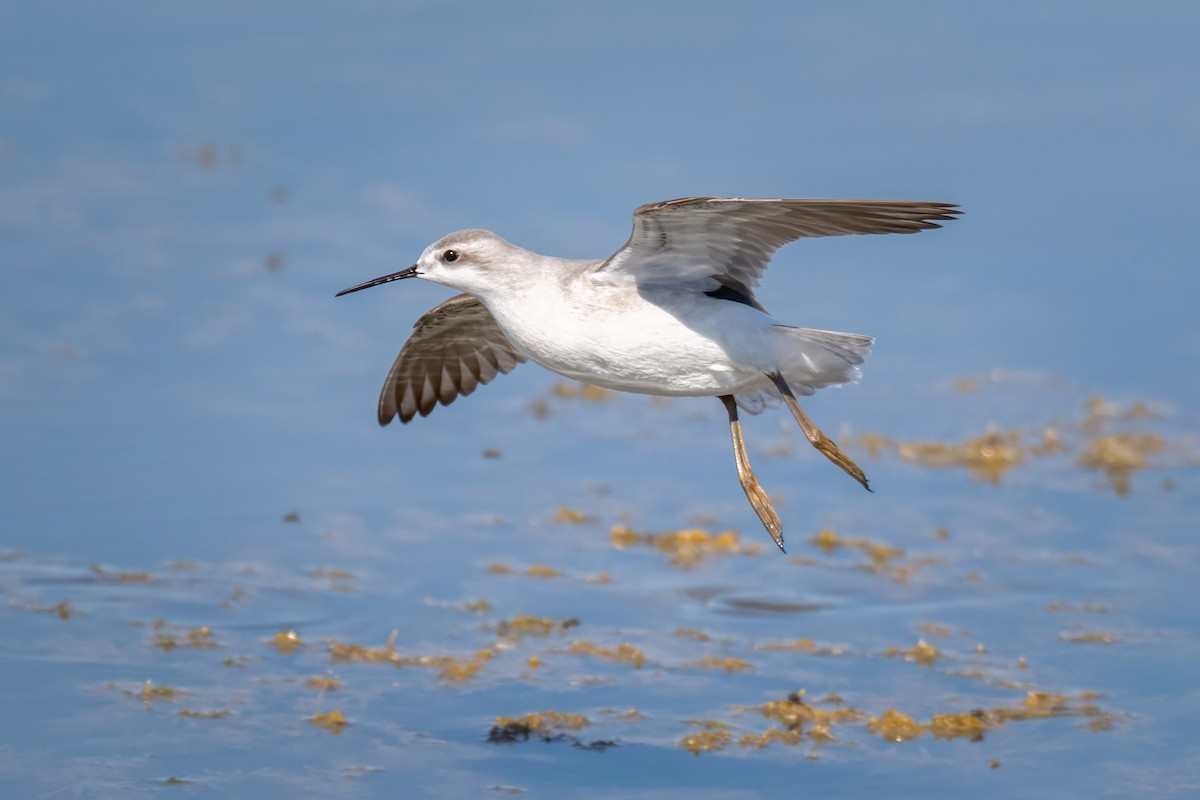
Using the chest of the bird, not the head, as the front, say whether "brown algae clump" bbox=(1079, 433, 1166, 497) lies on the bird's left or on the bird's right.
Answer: on the bird's right

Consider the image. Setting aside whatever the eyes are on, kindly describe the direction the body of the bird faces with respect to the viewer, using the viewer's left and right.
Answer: facing to the left of the viewer
